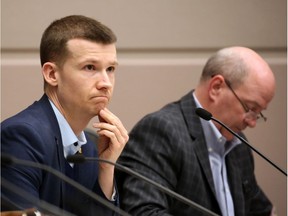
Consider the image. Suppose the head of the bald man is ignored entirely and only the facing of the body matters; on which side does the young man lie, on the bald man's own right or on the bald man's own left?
on the bald man's own right

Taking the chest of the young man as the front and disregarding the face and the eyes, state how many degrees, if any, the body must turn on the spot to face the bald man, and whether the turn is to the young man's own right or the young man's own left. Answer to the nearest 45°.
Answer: approximately 90° to the young man's own left
